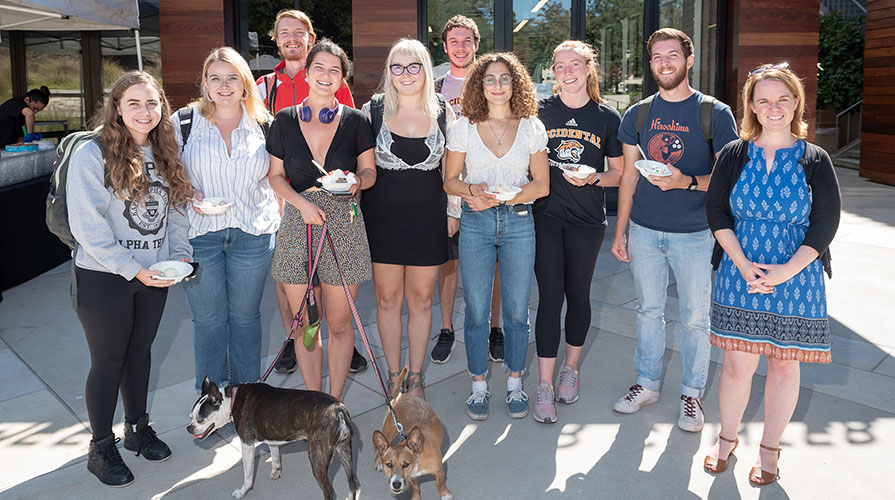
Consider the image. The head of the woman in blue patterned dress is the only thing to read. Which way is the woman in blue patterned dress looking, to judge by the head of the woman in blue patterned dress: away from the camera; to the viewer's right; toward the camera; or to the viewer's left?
toward the camera

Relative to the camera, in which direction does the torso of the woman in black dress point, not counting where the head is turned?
toward the camera

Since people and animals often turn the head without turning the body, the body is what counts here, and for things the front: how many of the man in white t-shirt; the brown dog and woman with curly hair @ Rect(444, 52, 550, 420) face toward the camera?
3

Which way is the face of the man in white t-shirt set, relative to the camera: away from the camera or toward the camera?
toward the camera

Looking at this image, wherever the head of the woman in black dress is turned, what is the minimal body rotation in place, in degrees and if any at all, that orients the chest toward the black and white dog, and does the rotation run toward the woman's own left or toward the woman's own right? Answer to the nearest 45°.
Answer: approximately 45° to the woman's own right

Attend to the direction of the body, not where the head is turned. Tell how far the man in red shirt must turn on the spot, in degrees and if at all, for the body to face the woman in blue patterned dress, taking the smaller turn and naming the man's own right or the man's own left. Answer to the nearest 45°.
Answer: approximately 45° to the man's own left

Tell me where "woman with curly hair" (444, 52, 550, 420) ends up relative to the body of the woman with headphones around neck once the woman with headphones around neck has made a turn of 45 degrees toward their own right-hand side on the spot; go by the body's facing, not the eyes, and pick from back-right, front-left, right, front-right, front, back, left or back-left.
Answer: back-left

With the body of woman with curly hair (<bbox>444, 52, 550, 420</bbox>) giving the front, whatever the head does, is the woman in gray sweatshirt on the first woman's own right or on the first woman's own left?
on the first woman's own right

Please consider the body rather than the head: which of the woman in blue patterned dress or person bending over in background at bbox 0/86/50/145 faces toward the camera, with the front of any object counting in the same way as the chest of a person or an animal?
the woman in blue patterned dress

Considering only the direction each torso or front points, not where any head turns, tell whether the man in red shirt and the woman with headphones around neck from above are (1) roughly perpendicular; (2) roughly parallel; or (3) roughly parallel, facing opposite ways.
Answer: roughly parallel
